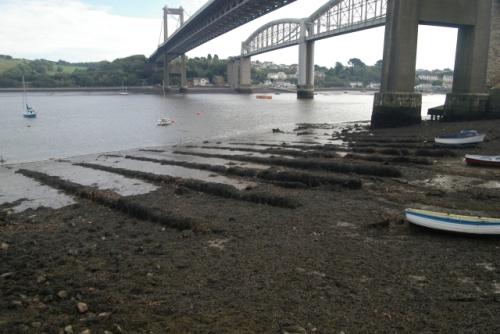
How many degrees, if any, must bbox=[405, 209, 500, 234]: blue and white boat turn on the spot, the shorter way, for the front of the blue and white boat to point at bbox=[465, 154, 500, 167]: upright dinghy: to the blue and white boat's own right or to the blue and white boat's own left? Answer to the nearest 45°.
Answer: approximately 90° to the blue and white boat's own right

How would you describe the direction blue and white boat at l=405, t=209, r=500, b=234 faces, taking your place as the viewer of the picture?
facing to the left of the viewer

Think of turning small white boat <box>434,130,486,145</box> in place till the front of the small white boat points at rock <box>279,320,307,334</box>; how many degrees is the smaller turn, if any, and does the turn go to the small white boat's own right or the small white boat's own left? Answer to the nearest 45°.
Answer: approximately 90° to the small white boat's own right

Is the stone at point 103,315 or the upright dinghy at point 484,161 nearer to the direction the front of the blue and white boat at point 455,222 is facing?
the stone

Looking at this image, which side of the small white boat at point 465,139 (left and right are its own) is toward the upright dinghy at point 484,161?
right

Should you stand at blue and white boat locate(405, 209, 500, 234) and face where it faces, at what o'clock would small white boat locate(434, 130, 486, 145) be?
The small white boat is roughly at 3 o'clock from the blue and white boat.
